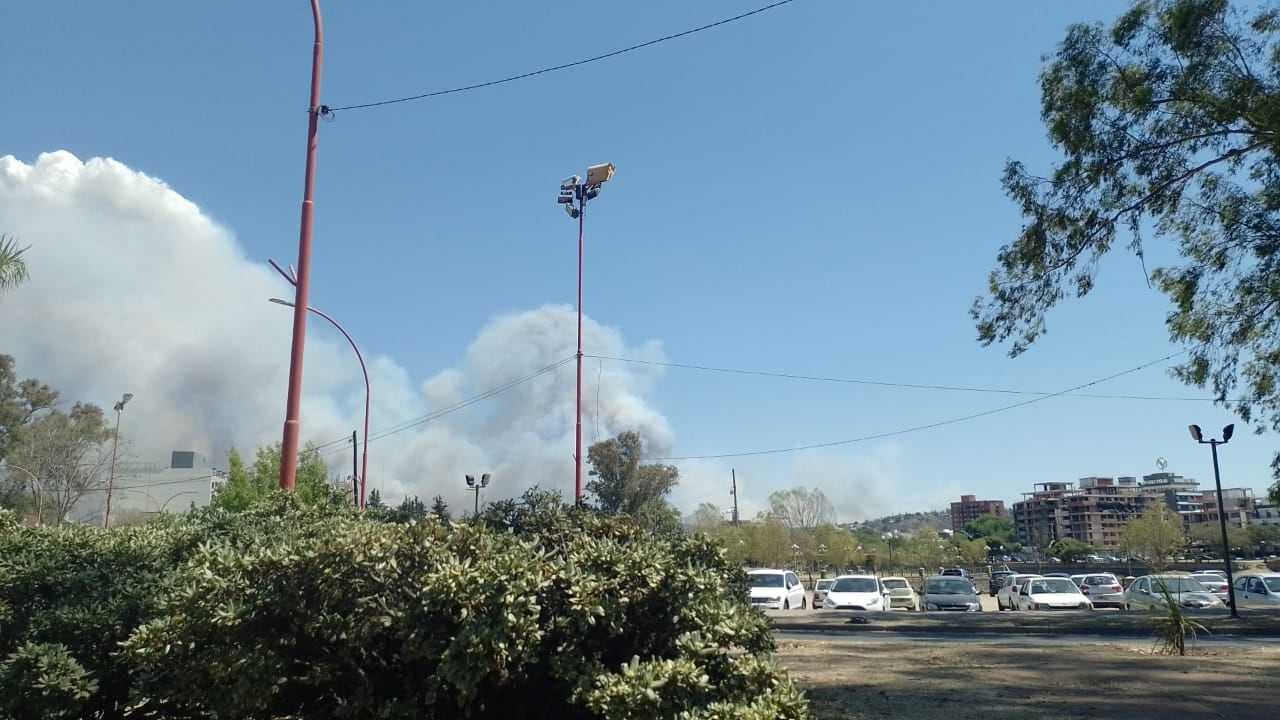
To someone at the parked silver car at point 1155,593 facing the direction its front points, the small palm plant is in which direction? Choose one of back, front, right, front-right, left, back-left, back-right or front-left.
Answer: front-right

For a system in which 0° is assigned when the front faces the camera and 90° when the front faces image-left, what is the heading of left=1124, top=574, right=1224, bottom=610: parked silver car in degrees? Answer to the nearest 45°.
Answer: approximately 315°

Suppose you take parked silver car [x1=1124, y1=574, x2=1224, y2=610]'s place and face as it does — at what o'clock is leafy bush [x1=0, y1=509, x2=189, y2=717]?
The leafy bush is roughly at 2 o'clock from the parked silver car.

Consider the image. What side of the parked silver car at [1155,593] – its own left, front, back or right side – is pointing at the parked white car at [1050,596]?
right

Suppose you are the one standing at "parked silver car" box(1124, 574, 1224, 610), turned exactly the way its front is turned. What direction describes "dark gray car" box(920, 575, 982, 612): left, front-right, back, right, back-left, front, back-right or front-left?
right

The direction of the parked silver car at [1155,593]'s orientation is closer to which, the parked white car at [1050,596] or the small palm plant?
the small palm plant

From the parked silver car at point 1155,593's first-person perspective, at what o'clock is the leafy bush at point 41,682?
The leafy bush is roughly at 2 o'clock from the parked silver car.

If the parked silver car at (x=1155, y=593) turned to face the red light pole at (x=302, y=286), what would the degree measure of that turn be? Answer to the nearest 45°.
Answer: approximately 45° to its right
